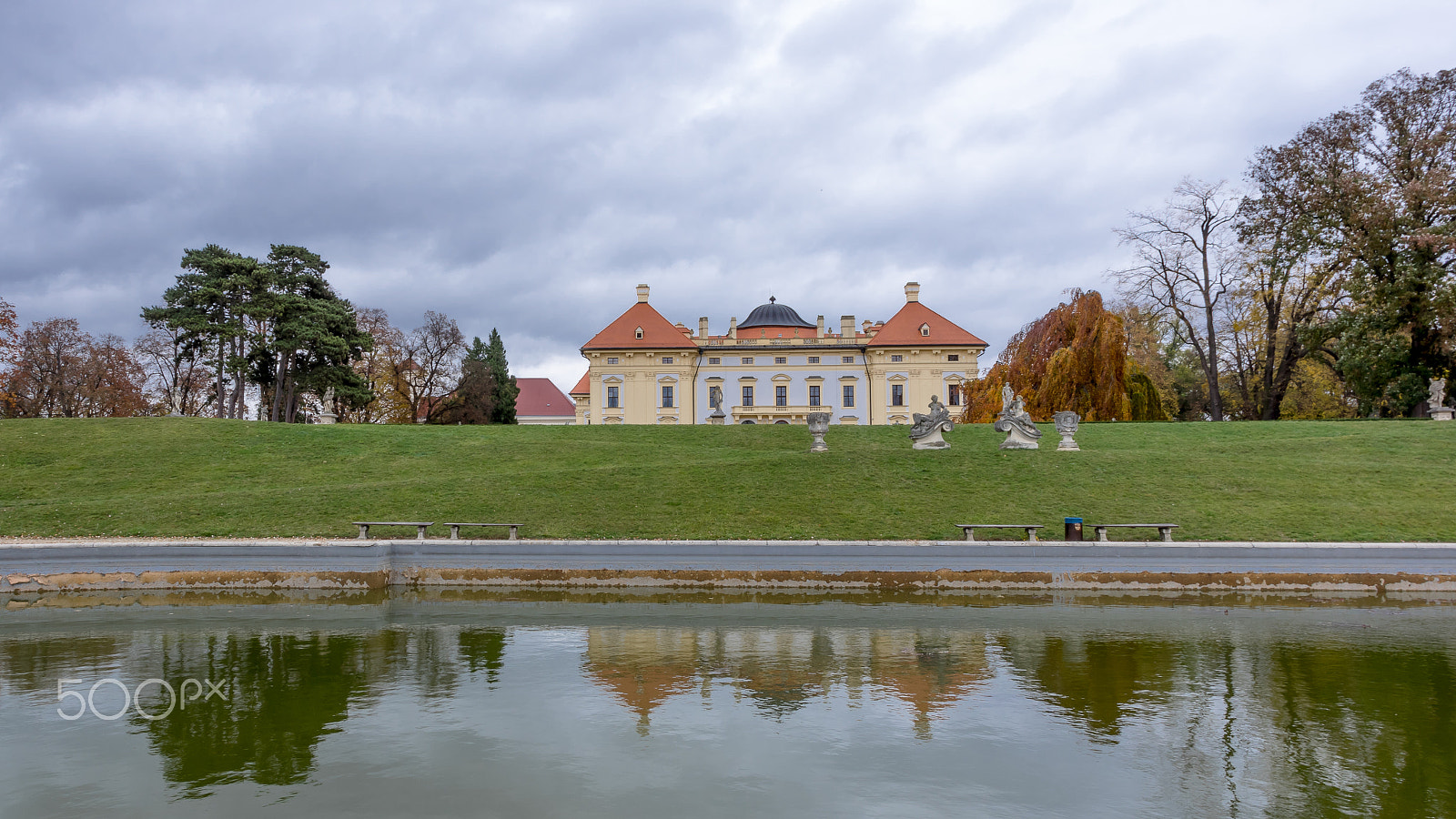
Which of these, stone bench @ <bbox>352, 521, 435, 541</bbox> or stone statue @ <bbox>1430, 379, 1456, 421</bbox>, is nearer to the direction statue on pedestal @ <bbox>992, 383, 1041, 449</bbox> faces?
the stone bench

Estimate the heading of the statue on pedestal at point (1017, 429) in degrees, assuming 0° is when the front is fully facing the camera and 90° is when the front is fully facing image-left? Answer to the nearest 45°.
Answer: approximately 0°

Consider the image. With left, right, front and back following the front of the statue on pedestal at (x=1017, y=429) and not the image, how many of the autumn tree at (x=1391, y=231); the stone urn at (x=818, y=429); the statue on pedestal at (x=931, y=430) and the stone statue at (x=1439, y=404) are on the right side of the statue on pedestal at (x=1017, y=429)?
2

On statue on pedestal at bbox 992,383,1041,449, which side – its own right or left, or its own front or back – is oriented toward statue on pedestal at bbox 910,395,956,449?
right

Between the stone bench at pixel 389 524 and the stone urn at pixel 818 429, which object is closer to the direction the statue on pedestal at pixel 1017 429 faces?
the stone bench

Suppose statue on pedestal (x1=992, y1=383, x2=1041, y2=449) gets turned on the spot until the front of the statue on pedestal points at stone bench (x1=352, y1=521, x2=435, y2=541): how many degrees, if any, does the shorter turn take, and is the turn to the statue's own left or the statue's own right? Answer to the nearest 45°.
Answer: approximately 45° to the statue's own right

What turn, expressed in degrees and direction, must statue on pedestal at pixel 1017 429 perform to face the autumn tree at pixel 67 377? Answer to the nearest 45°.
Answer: approximately 90° to its right

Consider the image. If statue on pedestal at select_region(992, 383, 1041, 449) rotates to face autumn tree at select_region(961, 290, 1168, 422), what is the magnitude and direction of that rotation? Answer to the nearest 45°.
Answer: approximately 180°

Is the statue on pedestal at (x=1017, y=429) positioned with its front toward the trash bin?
yes

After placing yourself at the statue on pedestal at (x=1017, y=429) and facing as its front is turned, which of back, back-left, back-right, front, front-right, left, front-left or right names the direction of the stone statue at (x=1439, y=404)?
back-left
